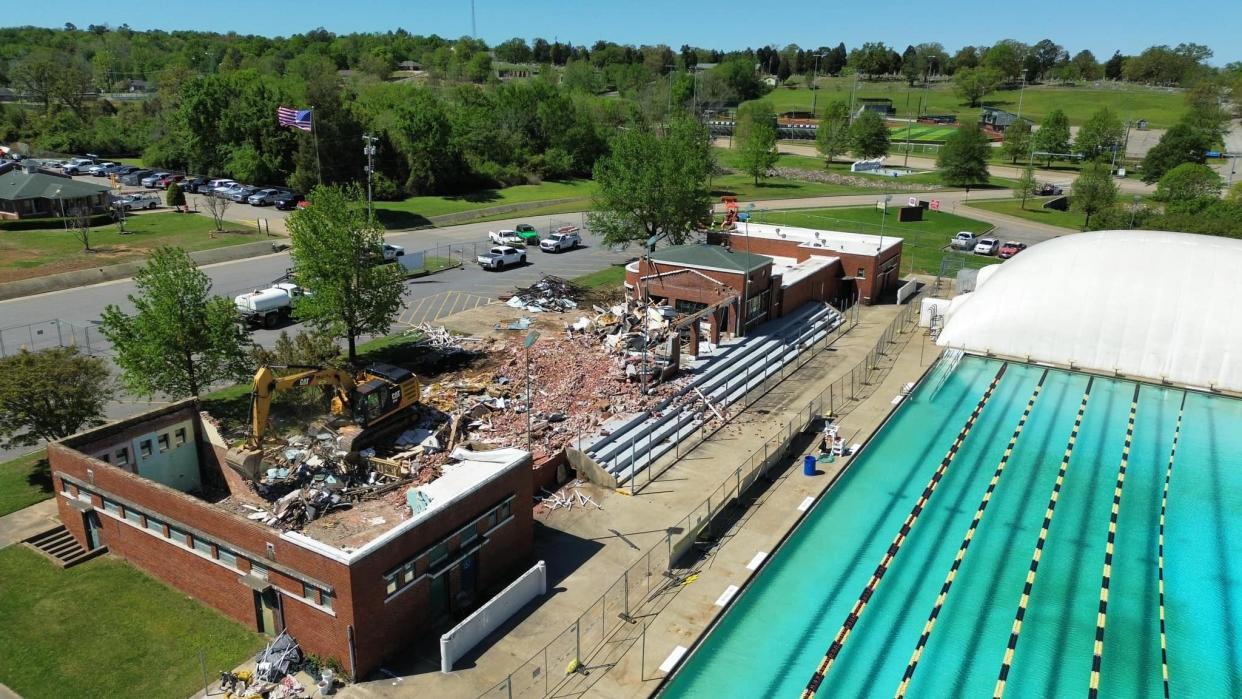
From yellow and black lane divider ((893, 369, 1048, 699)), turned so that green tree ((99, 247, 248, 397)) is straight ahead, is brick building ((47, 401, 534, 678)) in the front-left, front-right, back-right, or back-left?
front-left

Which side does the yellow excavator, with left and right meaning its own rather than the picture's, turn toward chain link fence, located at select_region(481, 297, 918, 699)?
left

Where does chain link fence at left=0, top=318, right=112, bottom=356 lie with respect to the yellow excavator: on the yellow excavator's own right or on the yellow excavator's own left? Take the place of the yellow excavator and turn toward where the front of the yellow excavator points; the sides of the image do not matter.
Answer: on the yellow excavator's own right

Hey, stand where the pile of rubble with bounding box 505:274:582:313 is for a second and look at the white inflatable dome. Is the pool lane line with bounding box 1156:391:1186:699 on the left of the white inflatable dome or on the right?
right

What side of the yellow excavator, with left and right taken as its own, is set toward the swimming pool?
left

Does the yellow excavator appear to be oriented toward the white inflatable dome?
no

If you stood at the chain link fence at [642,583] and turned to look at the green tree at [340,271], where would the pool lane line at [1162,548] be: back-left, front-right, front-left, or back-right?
back-right

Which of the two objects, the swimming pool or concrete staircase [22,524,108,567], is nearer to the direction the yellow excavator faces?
the concrete staircase

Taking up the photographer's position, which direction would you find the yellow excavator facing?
facing the viewer and to the left of the viewer

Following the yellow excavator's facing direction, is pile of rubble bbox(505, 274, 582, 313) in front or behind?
behind

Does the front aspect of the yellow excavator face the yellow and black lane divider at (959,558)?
no

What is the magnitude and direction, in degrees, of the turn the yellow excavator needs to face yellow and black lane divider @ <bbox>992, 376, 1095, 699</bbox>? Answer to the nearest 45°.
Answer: approximately 90° to its left

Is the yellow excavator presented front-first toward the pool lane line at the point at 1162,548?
no

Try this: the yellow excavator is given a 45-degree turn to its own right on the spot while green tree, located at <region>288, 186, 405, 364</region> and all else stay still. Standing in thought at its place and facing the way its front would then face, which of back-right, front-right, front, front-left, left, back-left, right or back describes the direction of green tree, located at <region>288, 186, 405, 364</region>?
right
